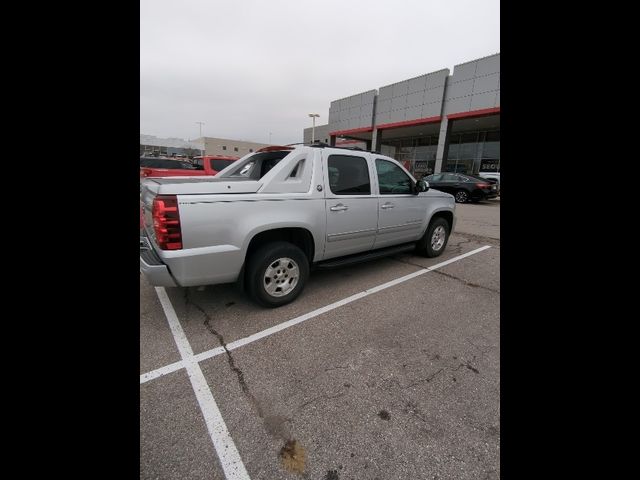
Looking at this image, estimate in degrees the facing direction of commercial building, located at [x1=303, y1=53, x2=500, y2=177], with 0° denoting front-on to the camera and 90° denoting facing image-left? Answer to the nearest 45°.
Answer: approximately 45°

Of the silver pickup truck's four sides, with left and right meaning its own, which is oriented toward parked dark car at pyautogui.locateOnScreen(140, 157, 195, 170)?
left

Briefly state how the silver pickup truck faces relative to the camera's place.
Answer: facing away from the viewer and to the right of the viewer

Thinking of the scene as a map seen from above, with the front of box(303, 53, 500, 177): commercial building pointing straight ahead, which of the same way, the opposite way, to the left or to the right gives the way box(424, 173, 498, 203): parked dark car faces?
to the right

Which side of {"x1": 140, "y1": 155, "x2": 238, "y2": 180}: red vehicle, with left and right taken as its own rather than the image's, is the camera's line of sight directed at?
right

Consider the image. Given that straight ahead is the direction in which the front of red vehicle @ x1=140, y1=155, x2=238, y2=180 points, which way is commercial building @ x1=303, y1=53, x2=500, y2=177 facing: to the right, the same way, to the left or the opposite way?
the opposite way

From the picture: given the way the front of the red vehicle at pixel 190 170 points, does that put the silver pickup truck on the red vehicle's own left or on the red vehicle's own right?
on the red vehicle's own right

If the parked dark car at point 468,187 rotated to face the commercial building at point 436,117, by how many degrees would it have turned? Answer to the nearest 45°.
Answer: approximately 45° to its right

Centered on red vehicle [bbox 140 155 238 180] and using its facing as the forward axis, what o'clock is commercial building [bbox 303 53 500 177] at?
The commercial building is roughly at 11 o'clock from the red vehicle.
